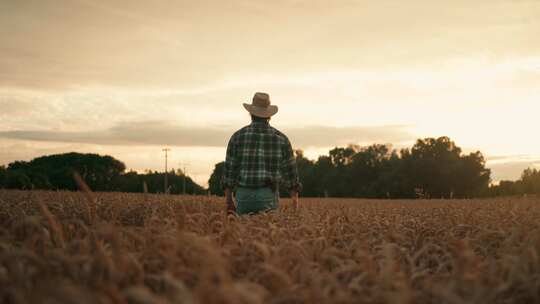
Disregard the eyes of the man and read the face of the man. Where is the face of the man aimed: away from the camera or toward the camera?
away from the camera

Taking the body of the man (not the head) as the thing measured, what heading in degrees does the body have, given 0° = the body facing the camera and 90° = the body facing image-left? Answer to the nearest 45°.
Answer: approximately 180°
